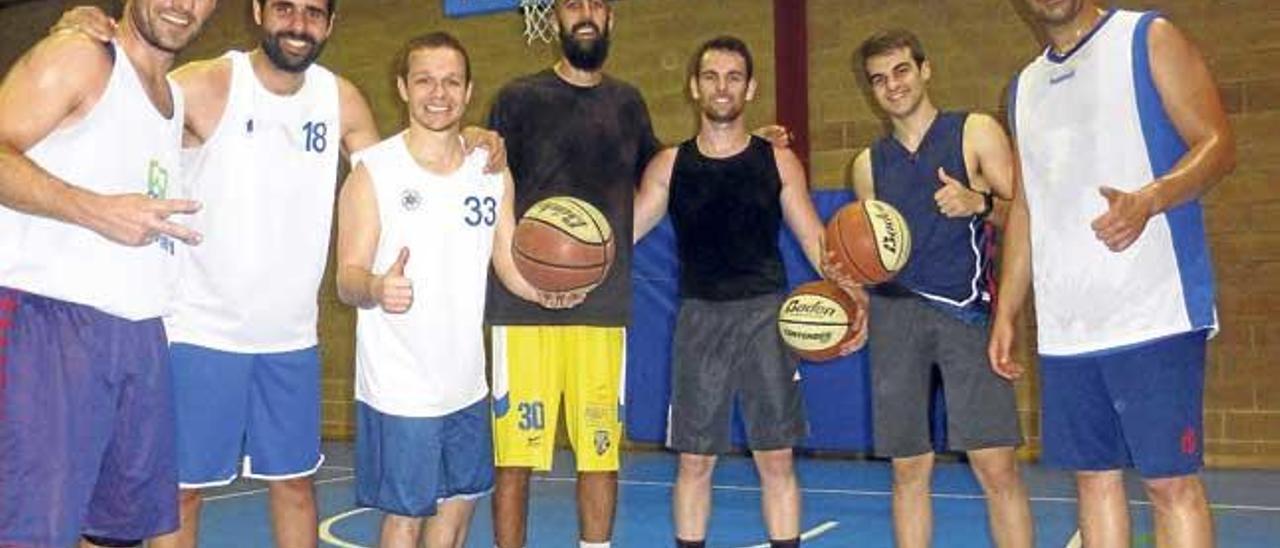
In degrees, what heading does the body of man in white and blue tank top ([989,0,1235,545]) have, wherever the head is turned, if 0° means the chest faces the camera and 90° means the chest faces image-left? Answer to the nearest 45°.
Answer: approximately 45°

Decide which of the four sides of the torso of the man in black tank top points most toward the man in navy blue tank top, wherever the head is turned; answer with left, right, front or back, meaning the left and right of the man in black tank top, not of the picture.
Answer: left

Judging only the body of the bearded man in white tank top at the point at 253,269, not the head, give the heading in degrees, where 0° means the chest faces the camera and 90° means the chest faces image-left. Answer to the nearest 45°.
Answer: approximately 0°

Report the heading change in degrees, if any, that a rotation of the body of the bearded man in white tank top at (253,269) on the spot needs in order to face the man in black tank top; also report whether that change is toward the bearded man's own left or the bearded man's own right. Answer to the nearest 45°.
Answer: approximately 90° to the bearded man's own left

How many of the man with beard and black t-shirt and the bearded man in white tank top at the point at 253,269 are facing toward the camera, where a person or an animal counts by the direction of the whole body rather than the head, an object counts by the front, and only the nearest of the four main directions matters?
2

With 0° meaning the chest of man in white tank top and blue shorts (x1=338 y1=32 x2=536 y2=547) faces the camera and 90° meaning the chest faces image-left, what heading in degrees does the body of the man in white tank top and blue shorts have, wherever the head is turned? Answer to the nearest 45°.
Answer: approximately 0°
